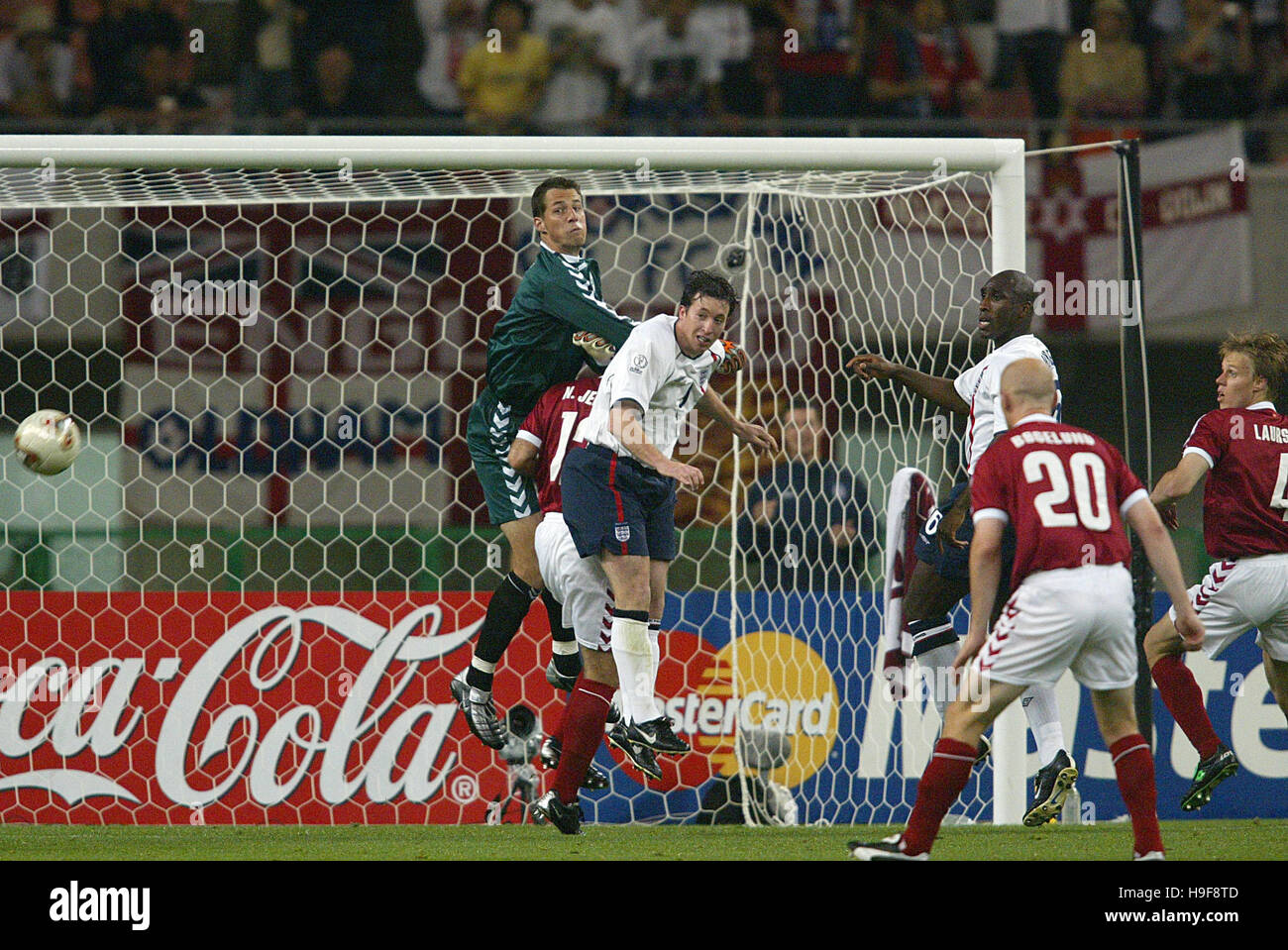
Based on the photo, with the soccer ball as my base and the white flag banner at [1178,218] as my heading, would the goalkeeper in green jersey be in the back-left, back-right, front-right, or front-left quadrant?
front-right

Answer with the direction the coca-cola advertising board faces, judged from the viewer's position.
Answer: facing the viewer

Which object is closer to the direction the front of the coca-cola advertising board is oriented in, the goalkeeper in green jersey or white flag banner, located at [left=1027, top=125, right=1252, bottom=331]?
the goalkeeper in green jersey

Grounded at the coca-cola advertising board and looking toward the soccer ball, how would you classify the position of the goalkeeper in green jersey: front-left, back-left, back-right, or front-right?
front-left

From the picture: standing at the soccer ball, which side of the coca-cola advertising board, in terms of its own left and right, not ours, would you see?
front

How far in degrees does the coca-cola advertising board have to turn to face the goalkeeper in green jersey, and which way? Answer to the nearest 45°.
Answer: approximately 45° to its left

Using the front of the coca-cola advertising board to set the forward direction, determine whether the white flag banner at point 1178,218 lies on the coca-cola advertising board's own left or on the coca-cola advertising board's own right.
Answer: on the coca-cola advertising board's own left
